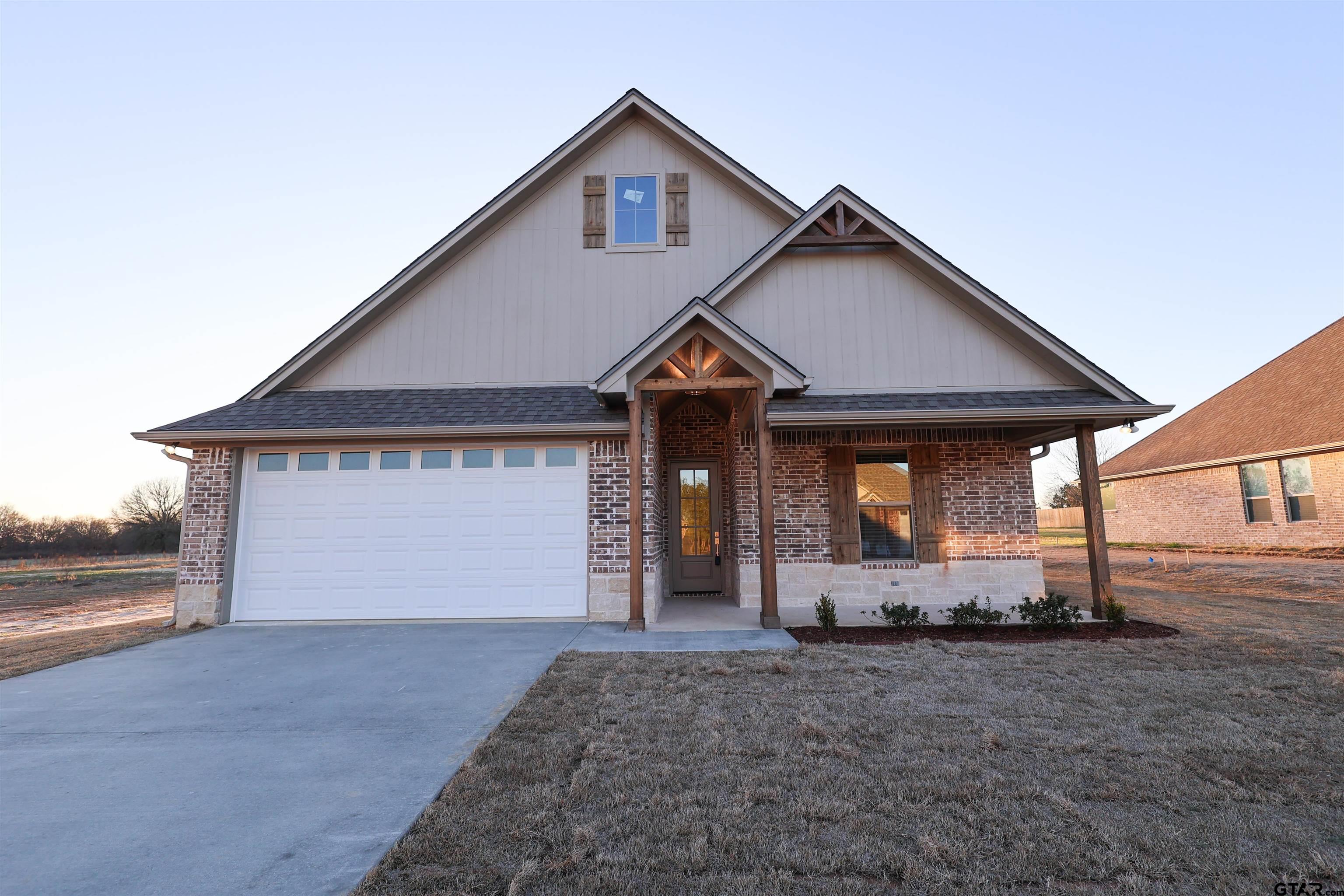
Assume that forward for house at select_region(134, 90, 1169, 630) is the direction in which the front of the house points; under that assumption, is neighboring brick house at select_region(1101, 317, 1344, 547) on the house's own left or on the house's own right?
on the house's own left

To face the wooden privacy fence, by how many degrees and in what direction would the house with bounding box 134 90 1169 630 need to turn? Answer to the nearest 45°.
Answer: approximately 135° to its left

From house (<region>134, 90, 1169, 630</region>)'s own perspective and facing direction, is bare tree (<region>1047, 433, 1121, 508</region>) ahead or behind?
behind

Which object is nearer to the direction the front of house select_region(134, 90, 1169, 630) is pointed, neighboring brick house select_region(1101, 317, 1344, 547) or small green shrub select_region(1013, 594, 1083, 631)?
the small green shrub

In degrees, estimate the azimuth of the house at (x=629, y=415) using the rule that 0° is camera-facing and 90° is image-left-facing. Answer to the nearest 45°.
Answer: approximately 0°

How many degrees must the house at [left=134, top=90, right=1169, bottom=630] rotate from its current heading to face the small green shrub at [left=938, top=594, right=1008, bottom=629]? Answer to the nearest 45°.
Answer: approximately 90° to its left

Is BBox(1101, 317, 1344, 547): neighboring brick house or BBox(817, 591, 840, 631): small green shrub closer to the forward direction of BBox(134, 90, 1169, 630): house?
the small green shrub

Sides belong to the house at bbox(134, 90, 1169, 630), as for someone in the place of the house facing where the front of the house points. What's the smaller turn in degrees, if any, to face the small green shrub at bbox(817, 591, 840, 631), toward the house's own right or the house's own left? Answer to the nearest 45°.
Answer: approximately 45° to the house's own left

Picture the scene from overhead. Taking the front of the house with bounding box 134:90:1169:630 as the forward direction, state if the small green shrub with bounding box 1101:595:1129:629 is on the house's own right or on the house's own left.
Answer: on the house's own left
